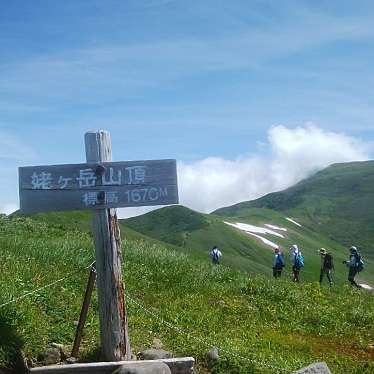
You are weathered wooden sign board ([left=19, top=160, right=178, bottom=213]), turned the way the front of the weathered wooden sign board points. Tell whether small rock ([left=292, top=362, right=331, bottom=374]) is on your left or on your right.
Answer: on your left

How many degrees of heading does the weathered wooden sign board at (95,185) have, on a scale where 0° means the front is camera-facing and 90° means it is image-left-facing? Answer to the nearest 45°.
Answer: approximately 0°
